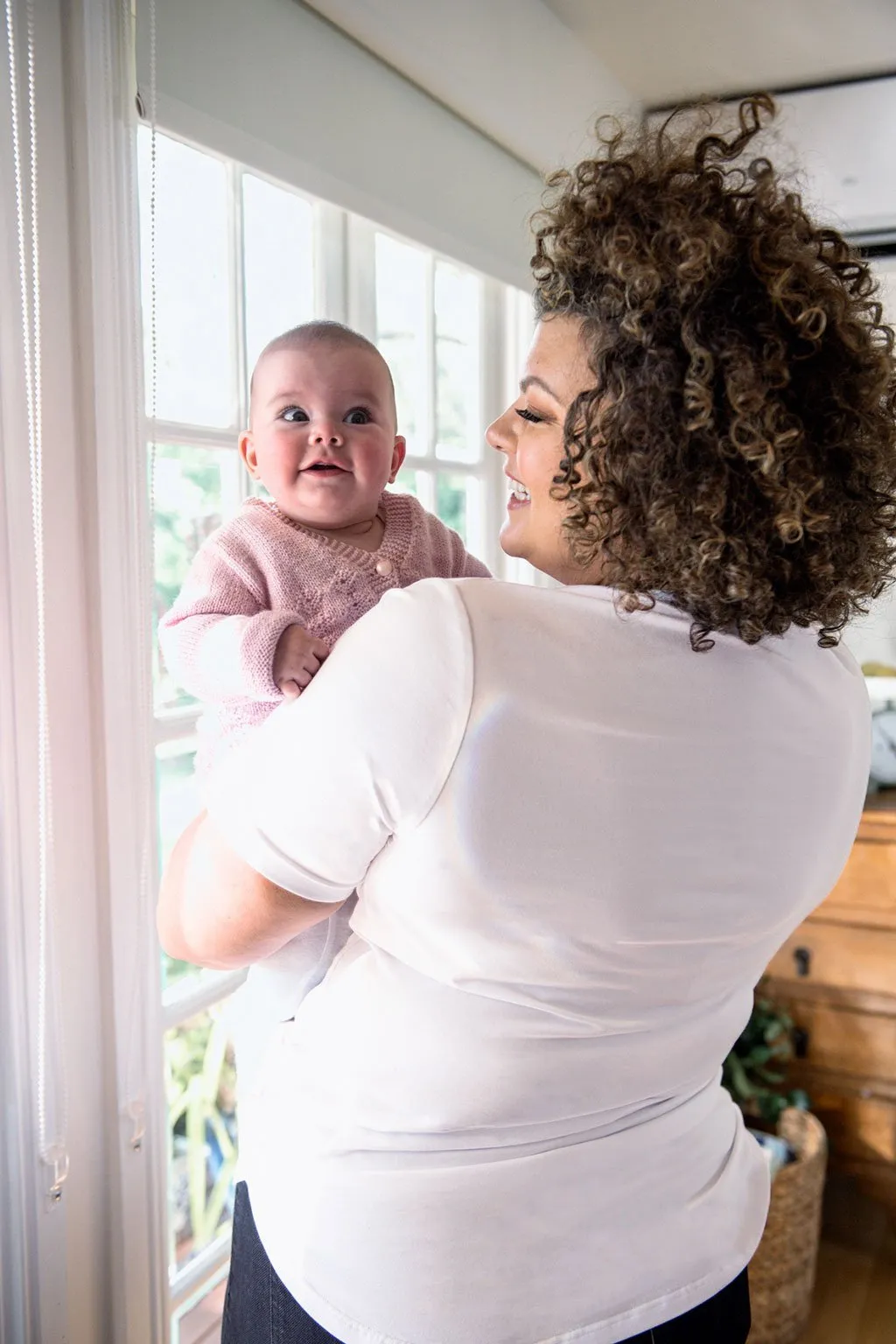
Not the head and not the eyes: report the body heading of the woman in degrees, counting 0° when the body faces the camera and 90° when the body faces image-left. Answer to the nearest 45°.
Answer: approximately 180°
